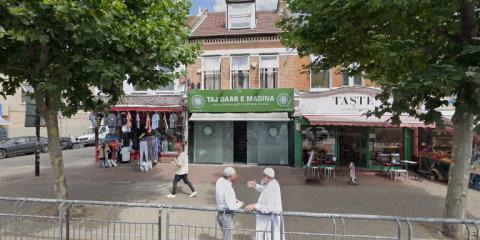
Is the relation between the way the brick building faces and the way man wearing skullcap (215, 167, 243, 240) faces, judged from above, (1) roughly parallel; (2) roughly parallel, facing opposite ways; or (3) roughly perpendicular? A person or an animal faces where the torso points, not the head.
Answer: roughly perpendicular

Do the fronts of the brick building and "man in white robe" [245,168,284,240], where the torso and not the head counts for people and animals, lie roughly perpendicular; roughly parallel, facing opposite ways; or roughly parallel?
roughly perpendicular

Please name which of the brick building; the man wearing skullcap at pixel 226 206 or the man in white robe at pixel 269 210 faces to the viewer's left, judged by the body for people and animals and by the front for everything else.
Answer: the man in white robe

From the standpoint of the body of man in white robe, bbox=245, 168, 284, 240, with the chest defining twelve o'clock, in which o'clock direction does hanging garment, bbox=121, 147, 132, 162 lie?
The hanging garment is roughly at 2 o'clock from the man in white robe.

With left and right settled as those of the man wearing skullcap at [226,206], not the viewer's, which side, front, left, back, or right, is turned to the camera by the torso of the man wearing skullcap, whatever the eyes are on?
right

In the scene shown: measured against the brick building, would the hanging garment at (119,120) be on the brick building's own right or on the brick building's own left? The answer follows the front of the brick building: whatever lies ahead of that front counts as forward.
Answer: on the brick building's own right

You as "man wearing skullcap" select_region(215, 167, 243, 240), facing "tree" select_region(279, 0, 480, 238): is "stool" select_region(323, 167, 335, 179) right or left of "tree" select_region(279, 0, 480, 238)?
left

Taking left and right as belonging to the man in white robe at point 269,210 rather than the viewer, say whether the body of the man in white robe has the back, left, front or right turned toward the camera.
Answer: left

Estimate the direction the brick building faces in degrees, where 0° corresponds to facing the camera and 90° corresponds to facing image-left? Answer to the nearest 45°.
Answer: approximately 0°

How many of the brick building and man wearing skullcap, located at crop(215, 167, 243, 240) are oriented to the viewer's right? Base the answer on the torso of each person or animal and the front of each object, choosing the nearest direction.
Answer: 1
